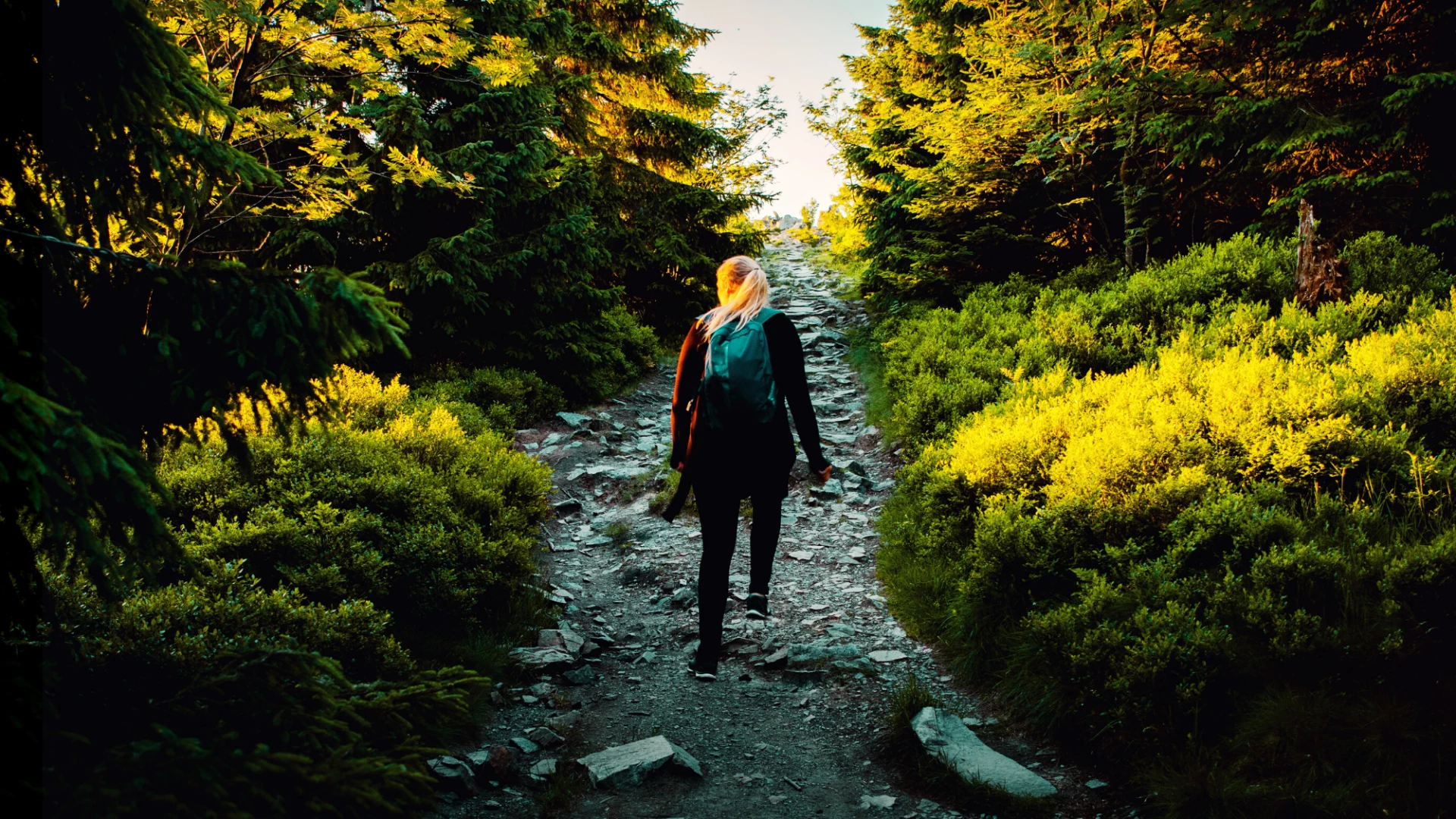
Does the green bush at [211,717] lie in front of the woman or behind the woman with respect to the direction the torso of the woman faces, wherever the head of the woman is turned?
behind

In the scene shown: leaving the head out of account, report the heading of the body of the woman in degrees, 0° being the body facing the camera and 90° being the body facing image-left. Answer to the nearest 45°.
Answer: approximately 180°

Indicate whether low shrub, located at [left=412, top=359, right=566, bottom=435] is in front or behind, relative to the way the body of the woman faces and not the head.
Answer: in front

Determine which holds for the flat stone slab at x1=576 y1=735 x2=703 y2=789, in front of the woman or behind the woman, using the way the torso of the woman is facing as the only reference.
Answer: behind

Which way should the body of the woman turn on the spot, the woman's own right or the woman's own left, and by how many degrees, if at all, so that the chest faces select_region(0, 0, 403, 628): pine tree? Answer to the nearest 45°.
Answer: approximately 135° to the woman's own left
